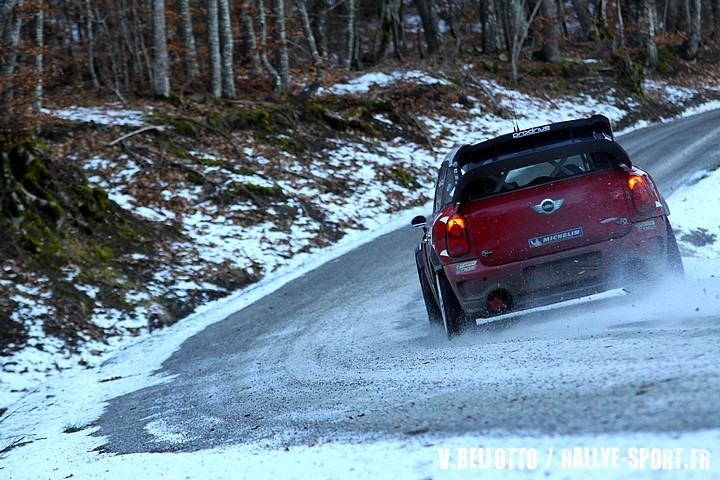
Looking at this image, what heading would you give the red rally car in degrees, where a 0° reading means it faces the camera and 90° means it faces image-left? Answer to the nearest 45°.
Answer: approximately 180°

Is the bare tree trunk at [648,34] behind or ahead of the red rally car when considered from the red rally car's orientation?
ahead

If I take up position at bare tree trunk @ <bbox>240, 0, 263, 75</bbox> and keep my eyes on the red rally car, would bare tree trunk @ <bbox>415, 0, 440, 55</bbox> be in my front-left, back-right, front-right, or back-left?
back-left

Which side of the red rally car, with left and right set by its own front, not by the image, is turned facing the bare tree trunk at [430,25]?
front

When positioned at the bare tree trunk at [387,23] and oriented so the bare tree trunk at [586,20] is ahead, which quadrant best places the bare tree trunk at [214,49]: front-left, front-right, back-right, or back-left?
back-right

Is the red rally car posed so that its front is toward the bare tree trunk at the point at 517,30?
yes

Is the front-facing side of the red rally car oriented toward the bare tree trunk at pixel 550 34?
yes

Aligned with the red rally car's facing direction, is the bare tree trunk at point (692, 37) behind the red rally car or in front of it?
in front

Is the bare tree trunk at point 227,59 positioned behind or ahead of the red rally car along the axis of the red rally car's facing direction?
ahead
